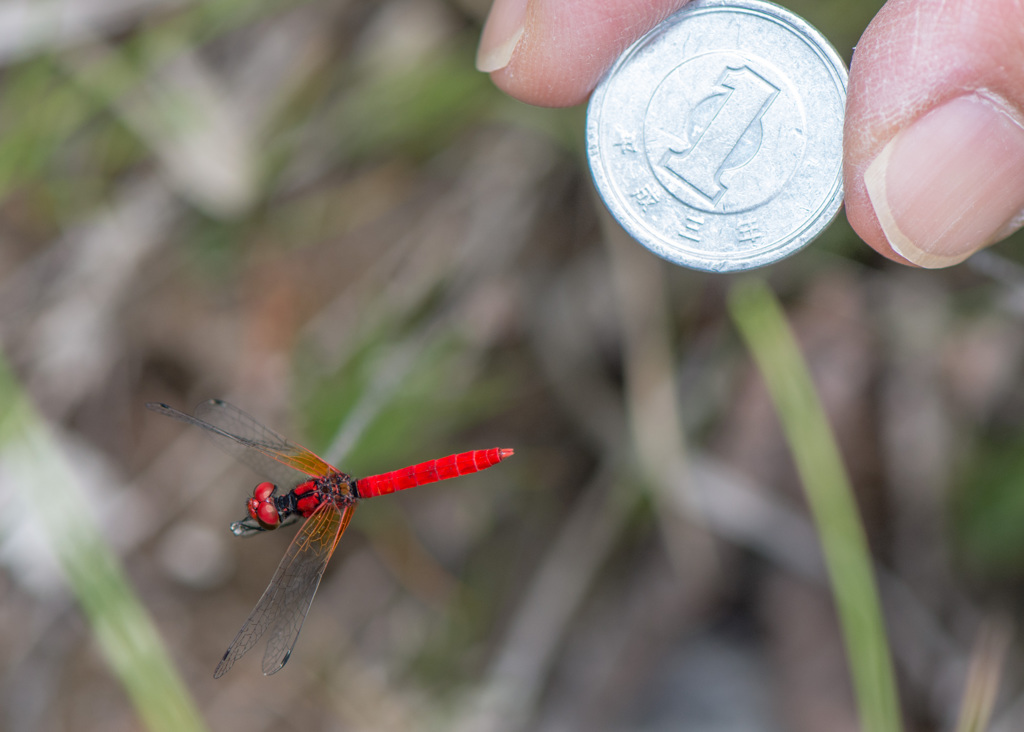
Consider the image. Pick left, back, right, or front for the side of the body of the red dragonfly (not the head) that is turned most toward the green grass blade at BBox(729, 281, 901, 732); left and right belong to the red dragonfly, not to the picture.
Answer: back

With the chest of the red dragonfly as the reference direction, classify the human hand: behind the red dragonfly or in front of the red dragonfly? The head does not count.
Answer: behind

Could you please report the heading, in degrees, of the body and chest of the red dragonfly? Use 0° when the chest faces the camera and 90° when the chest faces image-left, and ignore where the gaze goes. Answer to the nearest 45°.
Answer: approximately 90°
